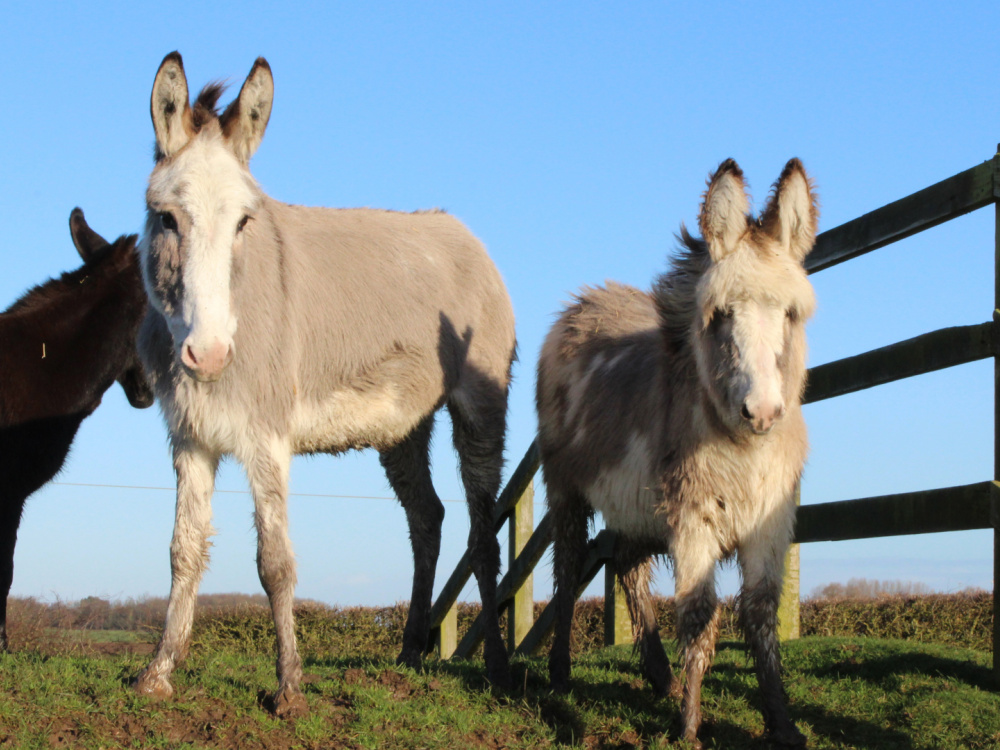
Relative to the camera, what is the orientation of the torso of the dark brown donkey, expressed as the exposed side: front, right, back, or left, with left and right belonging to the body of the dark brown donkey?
right
